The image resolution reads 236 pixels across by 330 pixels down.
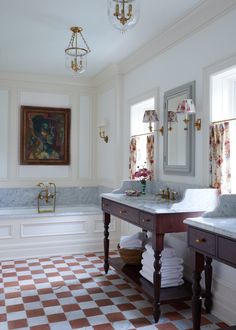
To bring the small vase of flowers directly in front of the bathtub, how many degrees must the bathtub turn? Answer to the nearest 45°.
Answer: approximately 45° to its left

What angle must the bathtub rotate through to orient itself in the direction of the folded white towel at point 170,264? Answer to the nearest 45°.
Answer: approximately 45° to its left

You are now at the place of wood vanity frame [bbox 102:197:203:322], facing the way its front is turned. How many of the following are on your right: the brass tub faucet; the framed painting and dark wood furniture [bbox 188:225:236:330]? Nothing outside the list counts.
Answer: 2

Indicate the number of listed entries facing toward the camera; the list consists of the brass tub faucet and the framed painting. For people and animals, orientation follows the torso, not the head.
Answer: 2

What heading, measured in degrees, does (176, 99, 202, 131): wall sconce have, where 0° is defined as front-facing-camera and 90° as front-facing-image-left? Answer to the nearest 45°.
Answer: approximately 45°

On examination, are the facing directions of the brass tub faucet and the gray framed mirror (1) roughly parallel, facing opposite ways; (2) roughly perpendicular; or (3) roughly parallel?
roughly perpendicular

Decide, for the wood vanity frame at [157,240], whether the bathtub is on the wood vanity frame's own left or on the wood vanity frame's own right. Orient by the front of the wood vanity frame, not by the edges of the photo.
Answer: on the wood vanity frame's own right
